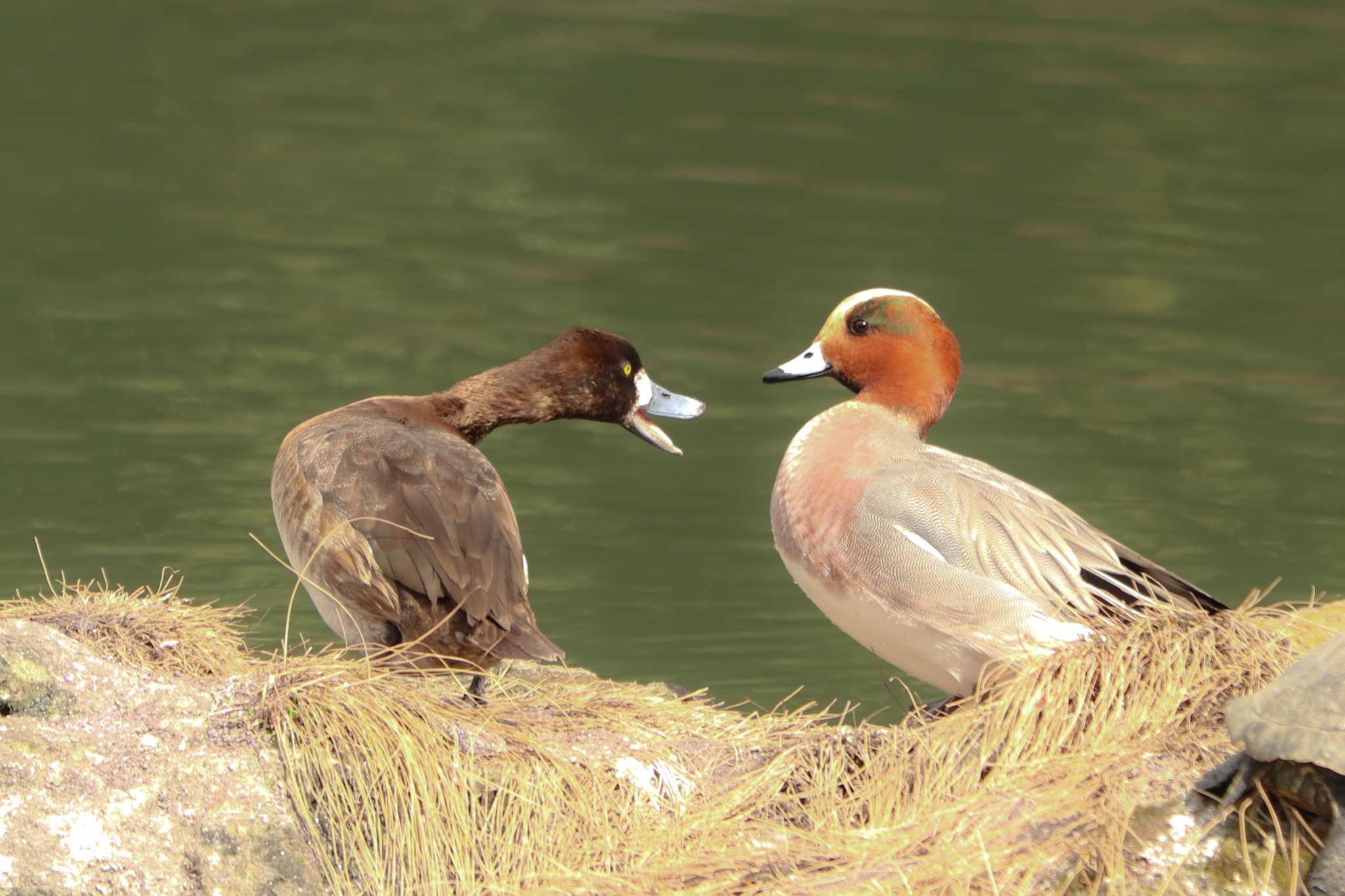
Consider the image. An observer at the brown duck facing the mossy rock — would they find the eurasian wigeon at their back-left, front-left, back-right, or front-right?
back-left

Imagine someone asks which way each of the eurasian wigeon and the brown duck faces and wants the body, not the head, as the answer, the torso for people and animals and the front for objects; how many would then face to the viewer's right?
0

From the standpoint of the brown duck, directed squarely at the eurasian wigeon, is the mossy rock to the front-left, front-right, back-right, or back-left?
back-right

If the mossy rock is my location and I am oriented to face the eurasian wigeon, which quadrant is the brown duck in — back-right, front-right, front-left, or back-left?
front-left

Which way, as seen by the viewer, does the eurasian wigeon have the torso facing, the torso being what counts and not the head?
to the viewer's left

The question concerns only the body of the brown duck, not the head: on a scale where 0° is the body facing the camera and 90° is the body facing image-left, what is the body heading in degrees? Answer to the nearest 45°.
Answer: approximately 135°

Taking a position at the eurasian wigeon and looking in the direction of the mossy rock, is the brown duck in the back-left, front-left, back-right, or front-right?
front-right

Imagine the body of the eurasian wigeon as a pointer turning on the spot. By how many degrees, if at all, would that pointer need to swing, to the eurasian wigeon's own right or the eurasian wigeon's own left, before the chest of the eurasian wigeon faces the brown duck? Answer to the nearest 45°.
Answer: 0° — it already faces it

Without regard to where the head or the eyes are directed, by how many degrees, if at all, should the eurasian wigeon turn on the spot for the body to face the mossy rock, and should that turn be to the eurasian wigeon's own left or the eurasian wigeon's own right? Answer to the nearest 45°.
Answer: approximately 45° to the eurasian wigeon's own left

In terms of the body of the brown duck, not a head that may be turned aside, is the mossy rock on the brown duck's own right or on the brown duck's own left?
on the brown duck's own left
